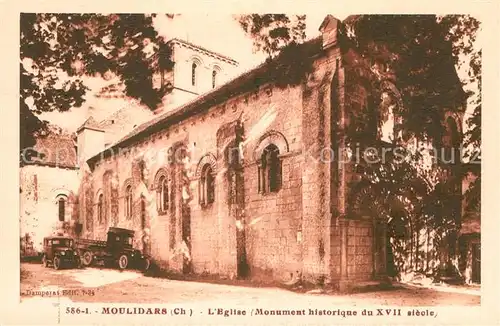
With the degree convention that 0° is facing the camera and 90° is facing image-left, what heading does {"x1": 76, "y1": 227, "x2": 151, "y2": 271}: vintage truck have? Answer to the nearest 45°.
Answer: approximately 315°

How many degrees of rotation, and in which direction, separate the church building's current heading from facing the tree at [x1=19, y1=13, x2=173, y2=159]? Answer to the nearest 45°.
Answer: approximately 135° to its right

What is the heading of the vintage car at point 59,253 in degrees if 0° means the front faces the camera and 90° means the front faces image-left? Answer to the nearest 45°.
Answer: approximately 315°
